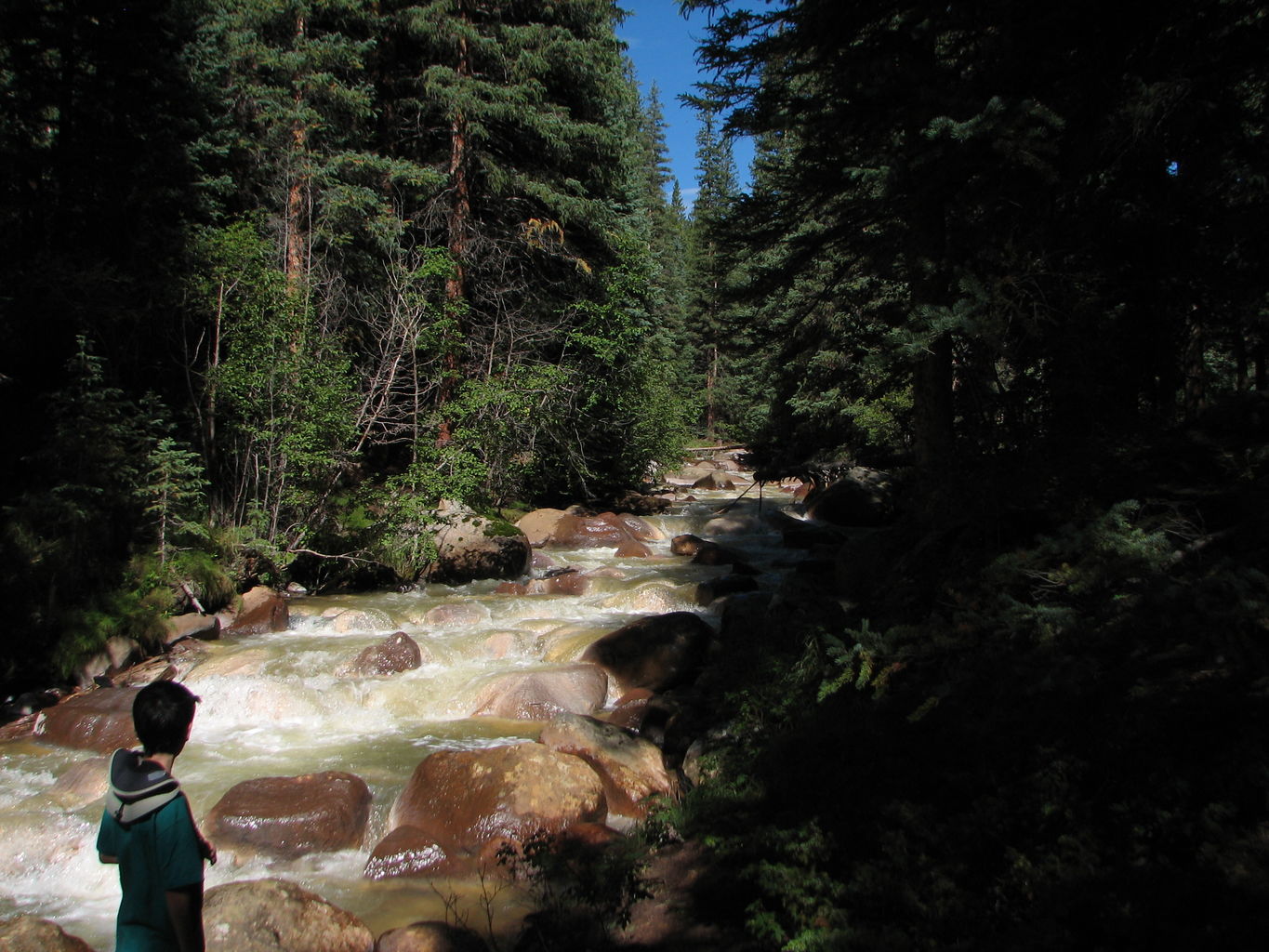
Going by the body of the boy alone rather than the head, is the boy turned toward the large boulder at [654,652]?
yes

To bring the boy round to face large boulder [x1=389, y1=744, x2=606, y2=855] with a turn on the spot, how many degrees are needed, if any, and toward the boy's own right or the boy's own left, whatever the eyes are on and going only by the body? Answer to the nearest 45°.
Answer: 0° — they already face it

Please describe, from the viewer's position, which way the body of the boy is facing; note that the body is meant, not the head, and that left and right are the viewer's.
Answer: facing away from the viewer and to the right of the viewer

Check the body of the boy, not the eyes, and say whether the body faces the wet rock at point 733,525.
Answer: yes

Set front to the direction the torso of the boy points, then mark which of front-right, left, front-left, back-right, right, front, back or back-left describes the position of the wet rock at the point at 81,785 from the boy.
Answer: front-left

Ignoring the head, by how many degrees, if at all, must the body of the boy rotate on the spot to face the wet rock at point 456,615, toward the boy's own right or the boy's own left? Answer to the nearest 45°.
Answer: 0° — they already face it

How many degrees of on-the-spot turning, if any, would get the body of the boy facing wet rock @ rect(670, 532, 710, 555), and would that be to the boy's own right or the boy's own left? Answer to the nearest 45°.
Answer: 0° — they already face it

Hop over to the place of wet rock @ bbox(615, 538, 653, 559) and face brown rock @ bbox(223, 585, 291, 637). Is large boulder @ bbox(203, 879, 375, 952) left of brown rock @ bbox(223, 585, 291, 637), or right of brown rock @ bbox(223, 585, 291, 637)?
left
